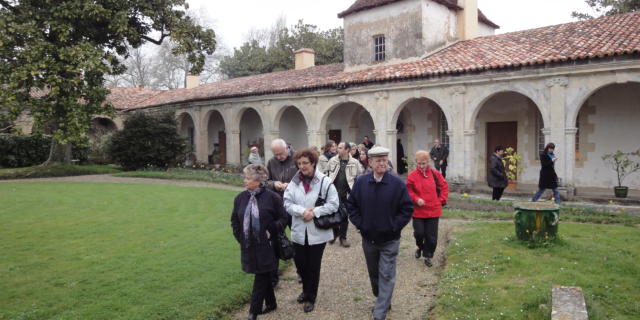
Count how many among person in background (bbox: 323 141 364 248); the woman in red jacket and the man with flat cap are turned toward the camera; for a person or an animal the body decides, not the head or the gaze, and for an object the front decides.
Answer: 3

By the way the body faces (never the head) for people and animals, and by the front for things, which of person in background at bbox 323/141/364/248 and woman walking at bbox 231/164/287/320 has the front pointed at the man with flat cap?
the person in background

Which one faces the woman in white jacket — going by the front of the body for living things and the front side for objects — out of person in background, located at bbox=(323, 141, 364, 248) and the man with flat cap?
the person in background

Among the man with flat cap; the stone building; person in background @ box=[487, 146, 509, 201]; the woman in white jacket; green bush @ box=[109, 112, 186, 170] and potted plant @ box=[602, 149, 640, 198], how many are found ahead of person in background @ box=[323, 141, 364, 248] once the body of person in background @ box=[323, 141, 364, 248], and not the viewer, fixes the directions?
2

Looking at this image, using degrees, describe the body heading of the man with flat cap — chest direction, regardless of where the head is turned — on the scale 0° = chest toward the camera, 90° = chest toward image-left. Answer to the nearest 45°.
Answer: approximately 0°

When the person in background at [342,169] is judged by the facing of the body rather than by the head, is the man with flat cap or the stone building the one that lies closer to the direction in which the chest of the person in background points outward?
the man with flat cap

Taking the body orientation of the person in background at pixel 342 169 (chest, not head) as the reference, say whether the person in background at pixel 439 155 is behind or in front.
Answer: behind

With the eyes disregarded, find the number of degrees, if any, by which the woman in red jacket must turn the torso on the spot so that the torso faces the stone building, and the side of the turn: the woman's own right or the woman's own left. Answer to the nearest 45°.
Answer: approximately 180°

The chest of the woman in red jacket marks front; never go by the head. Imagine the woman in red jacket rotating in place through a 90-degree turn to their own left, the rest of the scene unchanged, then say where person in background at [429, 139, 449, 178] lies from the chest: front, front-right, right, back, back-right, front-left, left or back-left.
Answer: left

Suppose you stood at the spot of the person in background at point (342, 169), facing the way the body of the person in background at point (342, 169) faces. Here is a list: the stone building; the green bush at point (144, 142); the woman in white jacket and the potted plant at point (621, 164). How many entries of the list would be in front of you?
1

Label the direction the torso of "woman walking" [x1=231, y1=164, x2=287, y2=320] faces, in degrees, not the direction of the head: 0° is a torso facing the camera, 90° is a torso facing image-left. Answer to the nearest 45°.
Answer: approximately 45°

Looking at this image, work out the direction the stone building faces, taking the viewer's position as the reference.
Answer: facing the viewer and to the left of the viewer

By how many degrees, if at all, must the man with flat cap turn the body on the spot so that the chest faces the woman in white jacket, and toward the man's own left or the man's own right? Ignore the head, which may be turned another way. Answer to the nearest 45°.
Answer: approximately 90° to the man's own right

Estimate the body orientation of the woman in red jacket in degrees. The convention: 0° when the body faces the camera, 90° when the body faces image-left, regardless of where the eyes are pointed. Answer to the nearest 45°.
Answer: approximately 0°
